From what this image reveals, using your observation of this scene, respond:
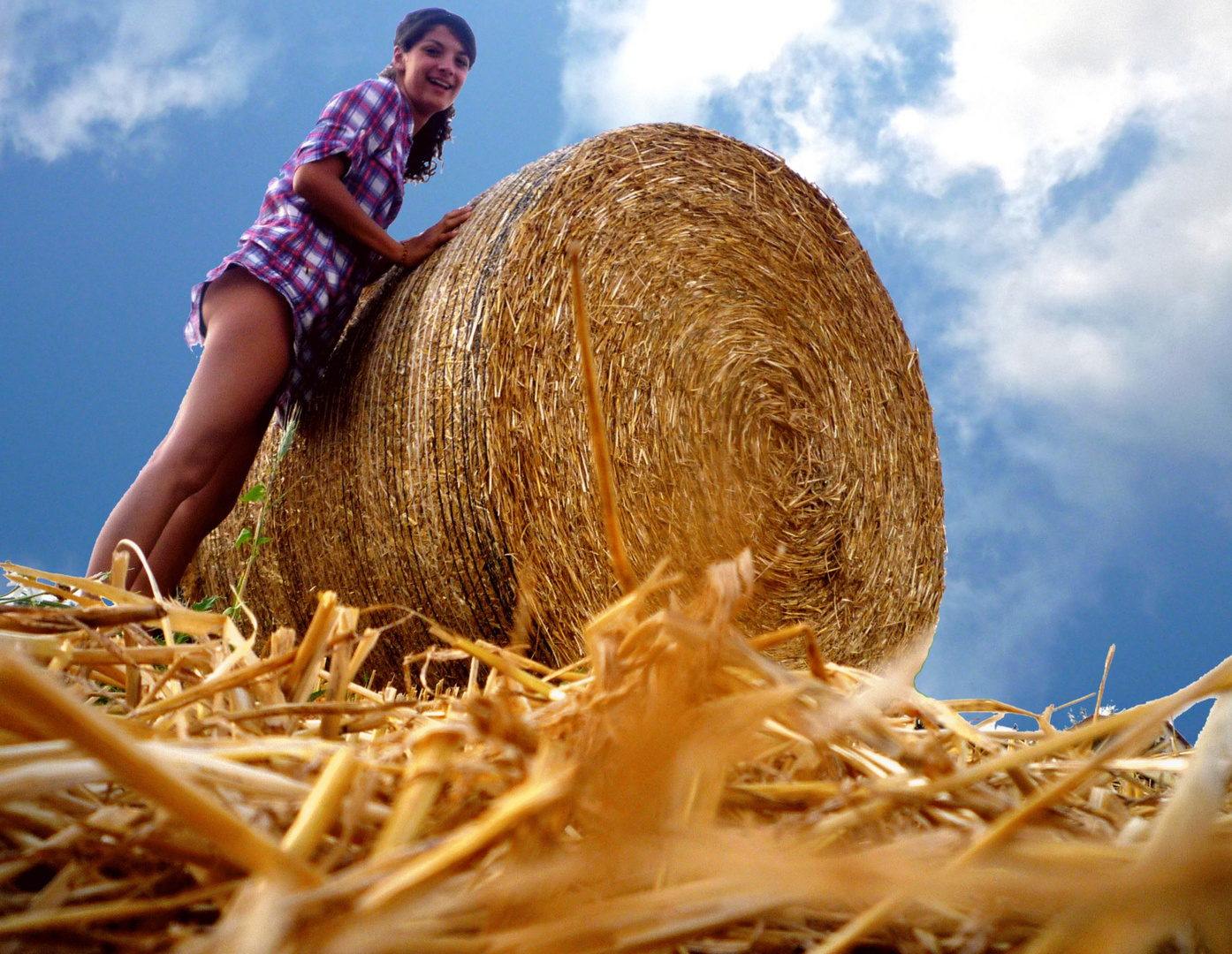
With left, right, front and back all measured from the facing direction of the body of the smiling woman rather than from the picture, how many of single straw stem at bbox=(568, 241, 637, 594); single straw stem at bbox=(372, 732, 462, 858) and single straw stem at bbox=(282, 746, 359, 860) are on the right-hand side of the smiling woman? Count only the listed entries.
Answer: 3

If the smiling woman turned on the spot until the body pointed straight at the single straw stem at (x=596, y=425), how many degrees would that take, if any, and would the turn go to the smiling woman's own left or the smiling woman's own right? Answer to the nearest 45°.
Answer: approximately 90° to the smiling woman's own right

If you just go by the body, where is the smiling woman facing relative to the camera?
to the viewer's right

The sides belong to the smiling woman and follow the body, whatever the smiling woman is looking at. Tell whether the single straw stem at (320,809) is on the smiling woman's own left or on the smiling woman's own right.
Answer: on the smiling woman's own right

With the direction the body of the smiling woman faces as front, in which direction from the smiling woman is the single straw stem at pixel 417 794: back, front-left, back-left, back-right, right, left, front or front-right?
right
